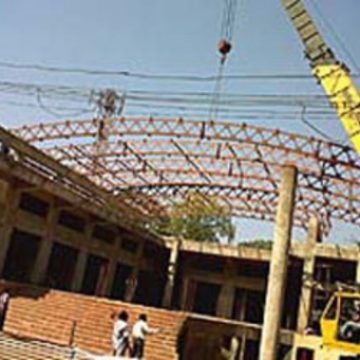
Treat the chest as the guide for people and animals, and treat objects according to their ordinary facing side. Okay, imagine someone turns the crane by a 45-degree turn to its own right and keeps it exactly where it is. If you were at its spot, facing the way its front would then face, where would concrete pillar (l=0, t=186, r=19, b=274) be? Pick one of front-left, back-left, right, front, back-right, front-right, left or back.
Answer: front-left

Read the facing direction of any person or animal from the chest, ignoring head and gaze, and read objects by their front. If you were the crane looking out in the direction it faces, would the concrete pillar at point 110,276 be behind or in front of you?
in front

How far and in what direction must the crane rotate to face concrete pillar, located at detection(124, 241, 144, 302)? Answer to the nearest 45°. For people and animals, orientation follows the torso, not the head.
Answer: approximately 45° to its right

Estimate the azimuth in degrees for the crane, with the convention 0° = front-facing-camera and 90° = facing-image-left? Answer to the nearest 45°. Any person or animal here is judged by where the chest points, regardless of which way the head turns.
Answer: approximately 90°

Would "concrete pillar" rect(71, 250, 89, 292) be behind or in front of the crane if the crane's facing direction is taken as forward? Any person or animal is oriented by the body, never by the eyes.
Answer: in front
